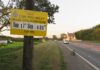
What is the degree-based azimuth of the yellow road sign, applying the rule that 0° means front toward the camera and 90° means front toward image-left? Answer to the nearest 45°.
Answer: approximately 0°
